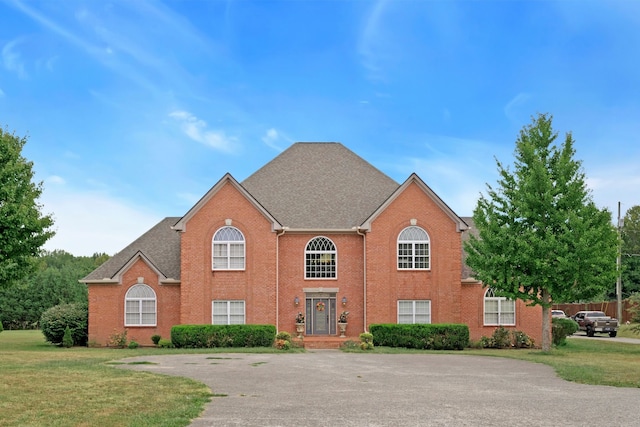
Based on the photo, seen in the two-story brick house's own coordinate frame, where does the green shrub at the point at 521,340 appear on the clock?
The green shrub is roughly at 9 o'clock from the two-story brick house.

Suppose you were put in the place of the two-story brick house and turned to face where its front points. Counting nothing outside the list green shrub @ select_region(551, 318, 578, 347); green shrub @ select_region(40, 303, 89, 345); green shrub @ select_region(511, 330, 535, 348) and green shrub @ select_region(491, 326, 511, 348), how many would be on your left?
3

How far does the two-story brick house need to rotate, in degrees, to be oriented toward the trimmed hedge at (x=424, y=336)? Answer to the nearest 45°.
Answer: approximately 45° to its left

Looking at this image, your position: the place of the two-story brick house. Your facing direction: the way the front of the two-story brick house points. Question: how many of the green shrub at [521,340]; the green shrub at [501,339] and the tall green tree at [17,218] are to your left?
2

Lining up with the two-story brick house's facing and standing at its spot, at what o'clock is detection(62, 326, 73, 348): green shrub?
The green shrub is roughly at 3 o'clock from the two-story brick house.

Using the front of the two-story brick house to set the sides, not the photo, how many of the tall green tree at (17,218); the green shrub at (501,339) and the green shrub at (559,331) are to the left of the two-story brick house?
2

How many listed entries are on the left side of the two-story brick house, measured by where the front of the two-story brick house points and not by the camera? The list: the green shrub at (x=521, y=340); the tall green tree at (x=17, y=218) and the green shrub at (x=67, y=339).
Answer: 1

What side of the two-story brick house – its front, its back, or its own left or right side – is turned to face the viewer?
front

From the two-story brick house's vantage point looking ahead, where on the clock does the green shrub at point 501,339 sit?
The green shrub is roughly at 9 o'clock from the two-story brick house.

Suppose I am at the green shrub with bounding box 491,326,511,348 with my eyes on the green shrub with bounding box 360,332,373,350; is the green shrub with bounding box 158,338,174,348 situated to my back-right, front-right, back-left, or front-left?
front-right
